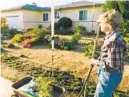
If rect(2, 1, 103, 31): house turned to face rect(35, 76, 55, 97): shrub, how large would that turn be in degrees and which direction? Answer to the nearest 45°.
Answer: approximately 45° to its left

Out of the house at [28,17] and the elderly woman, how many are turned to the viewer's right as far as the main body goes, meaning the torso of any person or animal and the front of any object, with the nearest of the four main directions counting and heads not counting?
0

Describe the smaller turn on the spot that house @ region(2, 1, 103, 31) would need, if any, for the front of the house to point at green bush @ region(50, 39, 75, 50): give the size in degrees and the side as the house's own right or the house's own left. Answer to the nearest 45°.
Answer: approximately 45° to the house's own left

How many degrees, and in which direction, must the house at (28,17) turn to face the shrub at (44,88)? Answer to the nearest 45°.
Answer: approximately 45° to its left

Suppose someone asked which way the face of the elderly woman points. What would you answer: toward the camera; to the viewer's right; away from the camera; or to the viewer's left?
to the viewer's left

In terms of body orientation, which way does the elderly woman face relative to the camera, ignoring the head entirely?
to the viewer's left

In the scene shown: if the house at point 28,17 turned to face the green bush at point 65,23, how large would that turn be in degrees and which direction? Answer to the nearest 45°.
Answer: approximately 90° to its left

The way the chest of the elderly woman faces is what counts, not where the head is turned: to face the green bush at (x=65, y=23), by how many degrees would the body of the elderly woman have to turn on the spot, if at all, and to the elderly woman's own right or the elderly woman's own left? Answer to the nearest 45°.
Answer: approximately 90° to the elderly woman's own right

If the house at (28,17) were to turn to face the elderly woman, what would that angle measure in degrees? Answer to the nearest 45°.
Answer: approximately 45° to its left

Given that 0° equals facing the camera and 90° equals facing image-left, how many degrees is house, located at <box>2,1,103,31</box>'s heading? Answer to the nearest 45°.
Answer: approximately 45°
